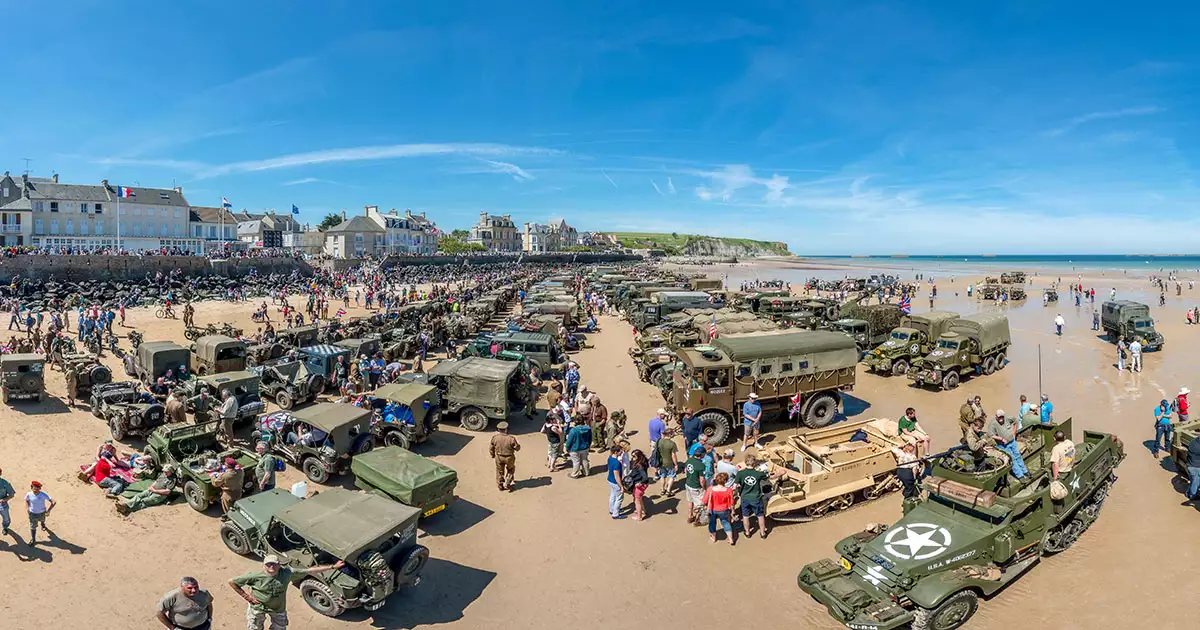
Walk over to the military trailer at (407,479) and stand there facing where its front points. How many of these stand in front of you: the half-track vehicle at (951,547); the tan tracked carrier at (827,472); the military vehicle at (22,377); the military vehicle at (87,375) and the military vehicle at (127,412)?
3

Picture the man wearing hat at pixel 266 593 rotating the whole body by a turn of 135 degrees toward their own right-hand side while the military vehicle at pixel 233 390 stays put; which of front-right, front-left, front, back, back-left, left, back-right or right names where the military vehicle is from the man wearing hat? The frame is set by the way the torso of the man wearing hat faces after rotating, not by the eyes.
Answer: front-right

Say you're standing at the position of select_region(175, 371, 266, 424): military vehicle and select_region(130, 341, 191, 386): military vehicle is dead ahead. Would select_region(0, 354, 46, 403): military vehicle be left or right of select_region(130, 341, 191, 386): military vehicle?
left

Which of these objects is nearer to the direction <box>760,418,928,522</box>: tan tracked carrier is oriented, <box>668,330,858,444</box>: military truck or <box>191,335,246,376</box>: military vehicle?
the military vehicle

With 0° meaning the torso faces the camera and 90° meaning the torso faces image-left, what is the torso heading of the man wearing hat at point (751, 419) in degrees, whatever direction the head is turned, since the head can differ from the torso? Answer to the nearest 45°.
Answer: approximately 0°

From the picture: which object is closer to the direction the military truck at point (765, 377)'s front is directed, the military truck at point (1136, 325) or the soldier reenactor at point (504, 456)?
the soldier reenactor

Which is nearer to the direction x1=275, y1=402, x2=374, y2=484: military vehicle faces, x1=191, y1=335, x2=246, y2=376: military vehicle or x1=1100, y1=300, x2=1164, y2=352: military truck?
the military vehicle

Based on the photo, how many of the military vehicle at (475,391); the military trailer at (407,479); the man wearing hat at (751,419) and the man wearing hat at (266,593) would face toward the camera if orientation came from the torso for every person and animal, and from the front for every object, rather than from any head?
2

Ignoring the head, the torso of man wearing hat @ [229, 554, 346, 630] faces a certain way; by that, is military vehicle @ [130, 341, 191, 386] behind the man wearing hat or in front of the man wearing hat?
behind
